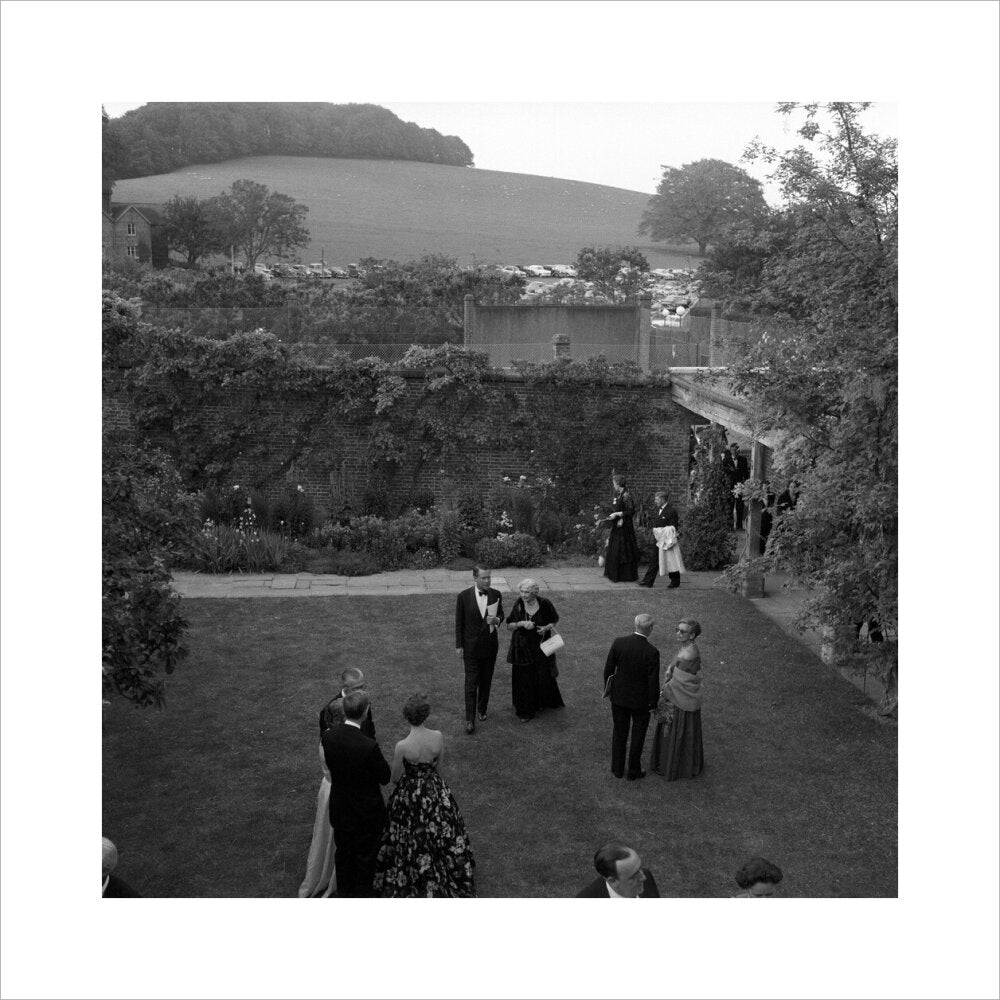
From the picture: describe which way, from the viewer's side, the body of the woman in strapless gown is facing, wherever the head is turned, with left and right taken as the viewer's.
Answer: facing away from the viewer

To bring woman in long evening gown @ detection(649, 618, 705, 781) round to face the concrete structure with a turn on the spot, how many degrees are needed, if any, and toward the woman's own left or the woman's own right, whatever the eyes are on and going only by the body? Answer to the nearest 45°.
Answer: approximately 90° to the woman's own right

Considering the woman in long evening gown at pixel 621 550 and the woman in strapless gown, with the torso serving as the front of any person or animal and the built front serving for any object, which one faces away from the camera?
the woman in strapless gown

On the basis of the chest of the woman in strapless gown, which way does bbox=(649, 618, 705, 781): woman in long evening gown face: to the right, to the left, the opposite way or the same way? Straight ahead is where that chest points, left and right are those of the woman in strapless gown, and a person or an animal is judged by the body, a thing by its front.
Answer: to the left

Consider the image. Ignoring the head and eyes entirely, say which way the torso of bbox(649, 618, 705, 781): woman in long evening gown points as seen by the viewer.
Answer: to the viewer's left

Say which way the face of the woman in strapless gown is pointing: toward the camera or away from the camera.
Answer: away from the camera

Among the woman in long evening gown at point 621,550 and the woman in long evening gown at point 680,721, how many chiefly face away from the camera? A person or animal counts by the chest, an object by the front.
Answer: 0
